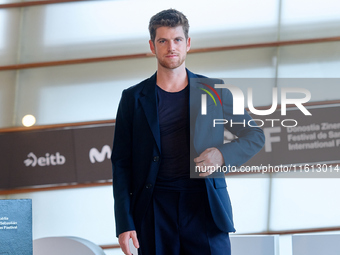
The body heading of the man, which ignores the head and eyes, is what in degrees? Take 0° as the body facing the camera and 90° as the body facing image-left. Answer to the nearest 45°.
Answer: approximately 0°

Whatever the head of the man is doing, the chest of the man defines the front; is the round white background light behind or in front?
behind
